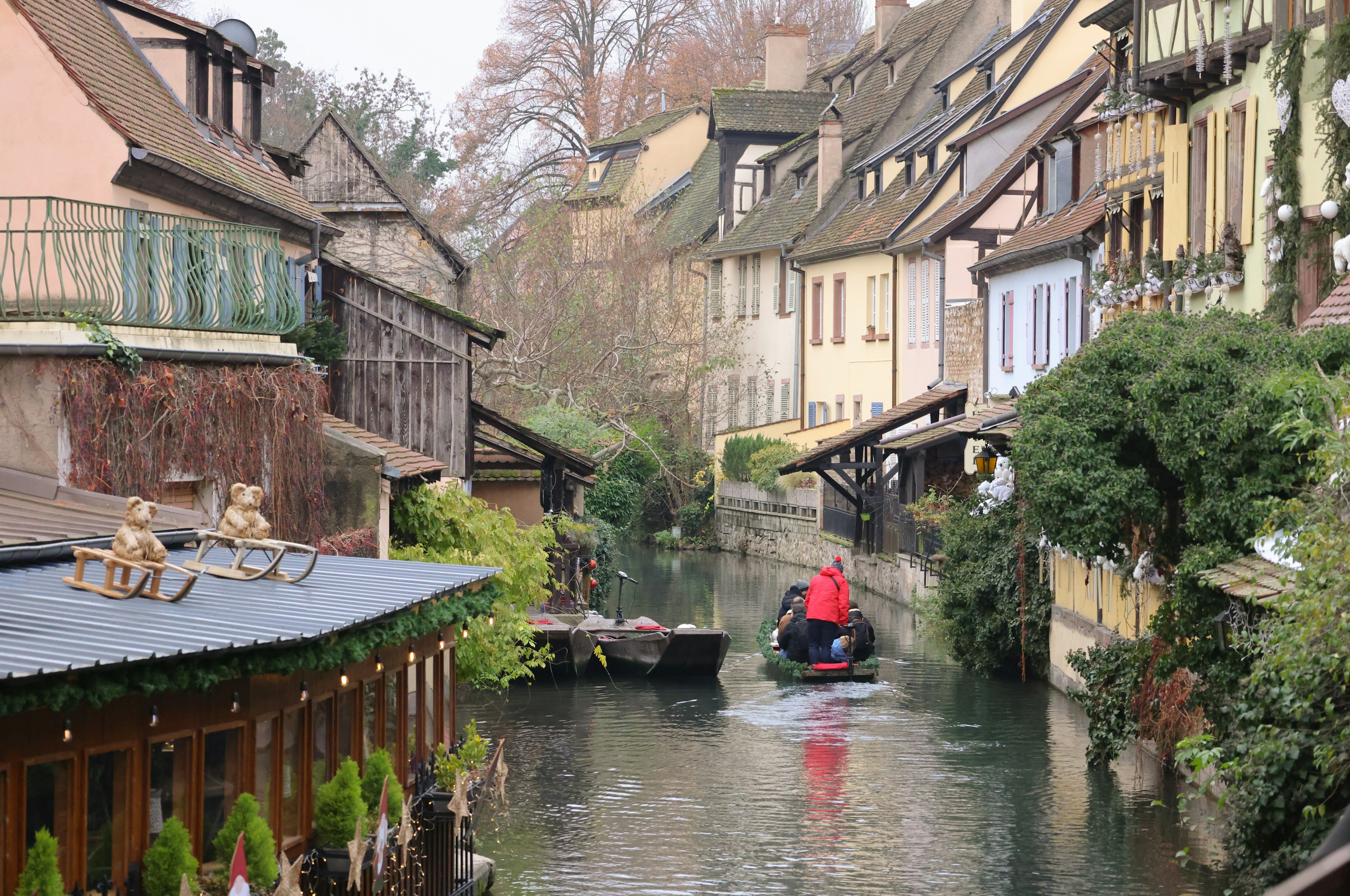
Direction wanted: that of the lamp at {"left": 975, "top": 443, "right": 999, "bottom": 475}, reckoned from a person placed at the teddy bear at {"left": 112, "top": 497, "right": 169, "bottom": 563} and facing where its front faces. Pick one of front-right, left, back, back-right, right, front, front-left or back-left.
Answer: left

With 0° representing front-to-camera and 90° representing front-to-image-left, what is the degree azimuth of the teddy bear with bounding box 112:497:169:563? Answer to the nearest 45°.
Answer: approximately 315°

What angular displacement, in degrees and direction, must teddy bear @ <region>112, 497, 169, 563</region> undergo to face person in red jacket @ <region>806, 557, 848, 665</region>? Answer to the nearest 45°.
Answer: approximately 90° to its left

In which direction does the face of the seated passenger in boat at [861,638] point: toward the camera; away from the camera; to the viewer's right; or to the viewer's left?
away from the camera
